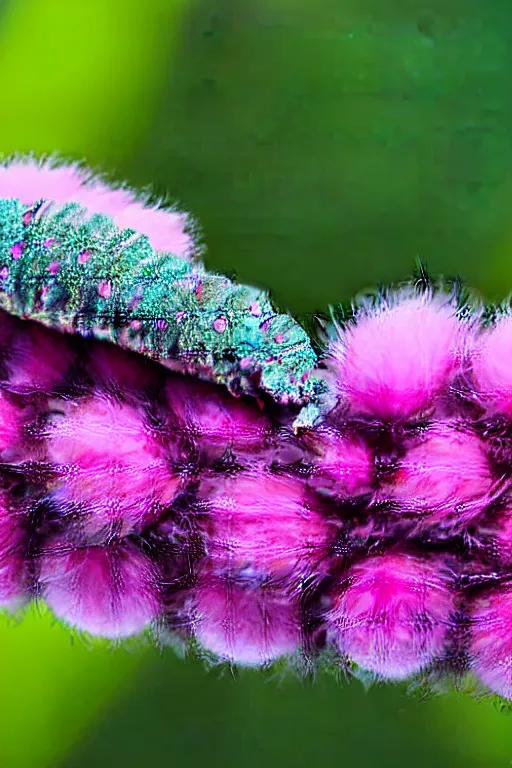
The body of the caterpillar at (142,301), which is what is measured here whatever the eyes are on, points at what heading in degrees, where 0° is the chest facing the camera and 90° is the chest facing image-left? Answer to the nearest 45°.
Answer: approximately 270°
